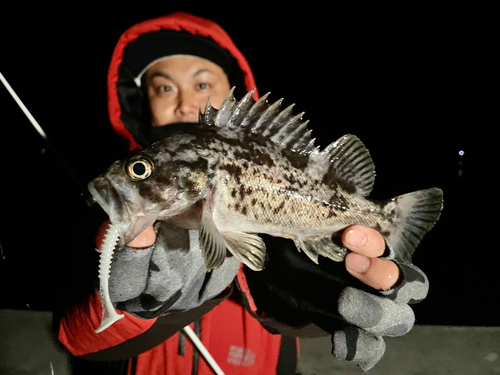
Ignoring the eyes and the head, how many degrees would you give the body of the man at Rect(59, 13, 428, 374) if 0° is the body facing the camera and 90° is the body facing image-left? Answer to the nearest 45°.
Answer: approximately 0°
